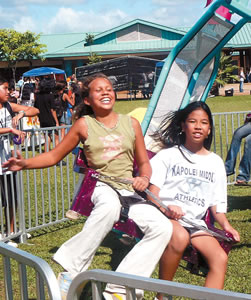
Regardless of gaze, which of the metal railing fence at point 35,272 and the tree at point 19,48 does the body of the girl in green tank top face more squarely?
the metal railing fence

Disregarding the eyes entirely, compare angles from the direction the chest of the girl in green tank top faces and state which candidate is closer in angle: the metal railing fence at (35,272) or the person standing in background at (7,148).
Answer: the metal railing fence

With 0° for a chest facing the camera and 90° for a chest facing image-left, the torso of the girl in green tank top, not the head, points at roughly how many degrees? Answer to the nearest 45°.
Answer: approximately 0°

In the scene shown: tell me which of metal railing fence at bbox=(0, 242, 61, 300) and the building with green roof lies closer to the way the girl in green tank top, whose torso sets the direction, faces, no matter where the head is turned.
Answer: the metal railing fence

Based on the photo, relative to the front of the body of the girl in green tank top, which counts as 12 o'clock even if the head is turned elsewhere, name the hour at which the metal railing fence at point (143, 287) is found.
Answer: The metal railing fence is roughly at 12 o'clock from the girl in green tank top.

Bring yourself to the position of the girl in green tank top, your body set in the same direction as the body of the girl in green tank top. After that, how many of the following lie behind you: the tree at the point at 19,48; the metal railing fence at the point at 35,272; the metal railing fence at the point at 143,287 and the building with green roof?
2

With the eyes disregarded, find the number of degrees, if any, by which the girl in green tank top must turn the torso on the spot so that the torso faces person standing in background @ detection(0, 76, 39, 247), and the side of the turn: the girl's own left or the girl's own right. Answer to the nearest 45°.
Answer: approximately 135° to the girl's own right

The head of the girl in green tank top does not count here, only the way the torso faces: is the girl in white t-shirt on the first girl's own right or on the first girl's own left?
on the first girl's own left

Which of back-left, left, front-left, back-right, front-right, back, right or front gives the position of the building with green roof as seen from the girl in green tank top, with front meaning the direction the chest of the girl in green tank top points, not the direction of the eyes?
back

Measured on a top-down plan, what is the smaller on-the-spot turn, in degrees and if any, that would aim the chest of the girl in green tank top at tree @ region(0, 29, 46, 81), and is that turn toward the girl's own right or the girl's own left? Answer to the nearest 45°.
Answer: approximately 180°

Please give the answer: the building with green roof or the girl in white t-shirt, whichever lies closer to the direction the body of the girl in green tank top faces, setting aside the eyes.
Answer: the girl in white t-shirt
